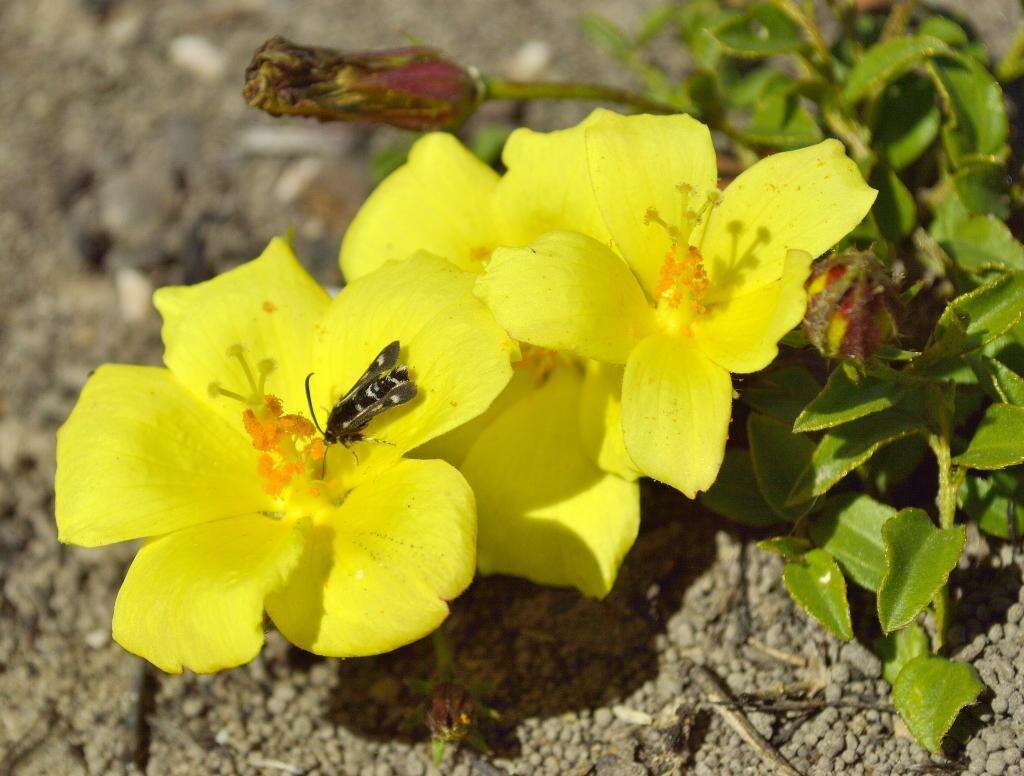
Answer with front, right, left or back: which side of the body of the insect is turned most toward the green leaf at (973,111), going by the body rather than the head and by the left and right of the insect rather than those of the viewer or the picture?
back

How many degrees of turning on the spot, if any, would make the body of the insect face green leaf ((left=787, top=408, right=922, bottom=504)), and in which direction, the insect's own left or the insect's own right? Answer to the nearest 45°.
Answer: approximately 135° to the insect's own left

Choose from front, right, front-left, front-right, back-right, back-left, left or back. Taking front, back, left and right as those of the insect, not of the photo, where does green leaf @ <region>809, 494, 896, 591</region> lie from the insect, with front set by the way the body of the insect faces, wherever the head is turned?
back-left

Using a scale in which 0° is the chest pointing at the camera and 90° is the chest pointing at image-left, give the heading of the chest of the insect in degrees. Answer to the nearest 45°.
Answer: approximately 45°

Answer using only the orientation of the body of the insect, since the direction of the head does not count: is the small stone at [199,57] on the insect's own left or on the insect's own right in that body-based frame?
on the insect's own right

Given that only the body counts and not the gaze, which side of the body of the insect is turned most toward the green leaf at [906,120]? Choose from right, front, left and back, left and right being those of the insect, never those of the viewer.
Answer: back

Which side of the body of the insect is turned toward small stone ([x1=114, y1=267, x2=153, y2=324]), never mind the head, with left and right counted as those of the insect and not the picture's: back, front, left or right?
right

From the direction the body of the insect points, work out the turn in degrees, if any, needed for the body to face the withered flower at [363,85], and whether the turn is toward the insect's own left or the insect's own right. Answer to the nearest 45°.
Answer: approximately 135° to the insect's own right
